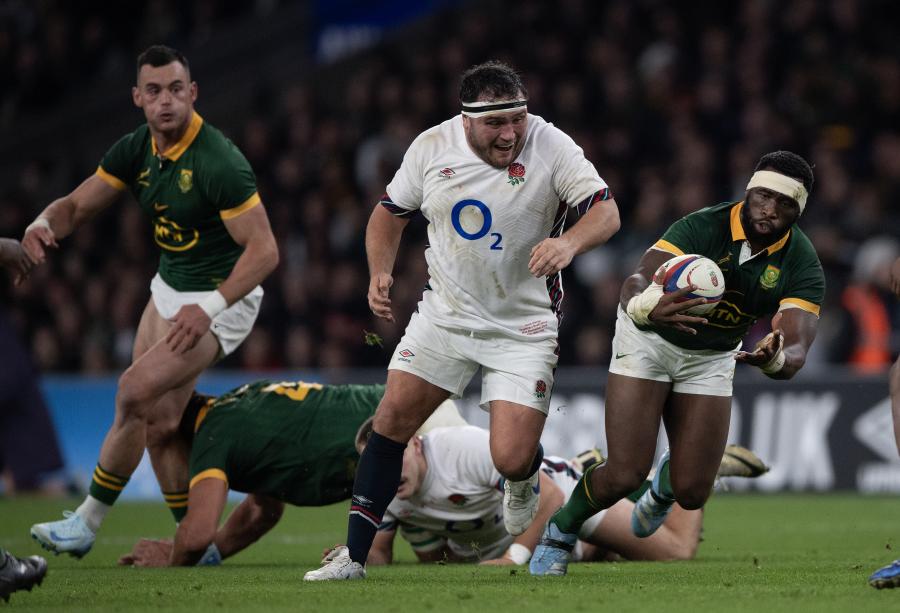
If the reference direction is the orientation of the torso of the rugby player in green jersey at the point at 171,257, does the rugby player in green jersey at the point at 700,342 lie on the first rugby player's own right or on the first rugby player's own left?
on the first rugby player's own left

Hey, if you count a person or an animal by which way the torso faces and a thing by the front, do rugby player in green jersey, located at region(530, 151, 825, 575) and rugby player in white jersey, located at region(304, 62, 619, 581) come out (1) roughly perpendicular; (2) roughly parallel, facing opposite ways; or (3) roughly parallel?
roughly parallel

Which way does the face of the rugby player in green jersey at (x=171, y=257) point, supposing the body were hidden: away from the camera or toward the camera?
toward the camera

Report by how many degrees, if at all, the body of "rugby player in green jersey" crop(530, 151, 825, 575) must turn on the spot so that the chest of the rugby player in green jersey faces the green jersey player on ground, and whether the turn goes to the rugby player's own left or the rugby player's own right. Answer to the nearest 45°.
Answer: approximately 90° to the rugby player's own right

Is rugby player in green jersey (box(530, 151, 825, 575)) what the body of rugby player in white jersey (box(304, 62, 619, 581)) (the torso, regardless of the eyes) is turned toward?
no

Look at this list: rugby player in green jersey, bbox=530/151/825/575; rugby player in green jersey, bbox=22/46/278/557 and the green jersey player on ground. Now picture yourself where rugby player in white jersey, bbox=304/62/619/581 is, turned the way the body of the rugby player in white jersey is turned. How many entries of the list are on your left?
1

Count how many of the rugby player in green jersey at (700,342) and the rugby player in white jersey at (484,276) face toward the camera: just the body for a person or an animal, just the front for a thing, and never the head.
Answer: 2

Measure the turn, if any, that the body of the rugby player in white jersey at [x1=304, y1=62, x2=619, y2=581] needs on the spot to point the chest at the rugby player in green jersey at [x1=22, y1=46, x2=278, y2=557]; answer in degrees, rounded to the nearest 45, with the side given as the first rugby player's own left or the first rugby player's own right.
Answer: approximately 135° to the first rugby player's own right

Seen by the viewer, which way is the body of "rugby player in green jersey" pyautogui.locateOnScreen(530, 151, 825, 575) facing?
toward the camera

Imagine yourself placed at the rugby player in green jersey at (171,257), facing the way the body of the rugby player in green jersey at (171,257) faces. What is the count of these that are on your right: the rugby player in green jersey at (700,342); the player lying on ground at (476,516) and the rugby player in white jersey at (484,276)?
0

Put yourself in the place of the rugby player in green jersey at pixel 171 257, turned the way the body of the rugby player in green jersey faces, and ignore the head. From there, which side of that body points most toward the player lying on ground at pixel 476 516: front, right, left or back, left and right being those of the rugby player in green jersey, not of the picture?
left

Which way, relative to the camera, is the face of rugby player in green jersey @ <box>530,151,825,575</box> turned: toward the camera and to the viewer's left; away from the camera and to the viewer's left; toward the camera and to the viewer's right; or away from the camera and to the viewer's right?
toward the camera and to the viewer's left

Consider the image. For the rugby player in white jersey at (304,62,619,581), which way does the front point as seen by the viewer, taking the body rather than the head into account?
toward the camera
